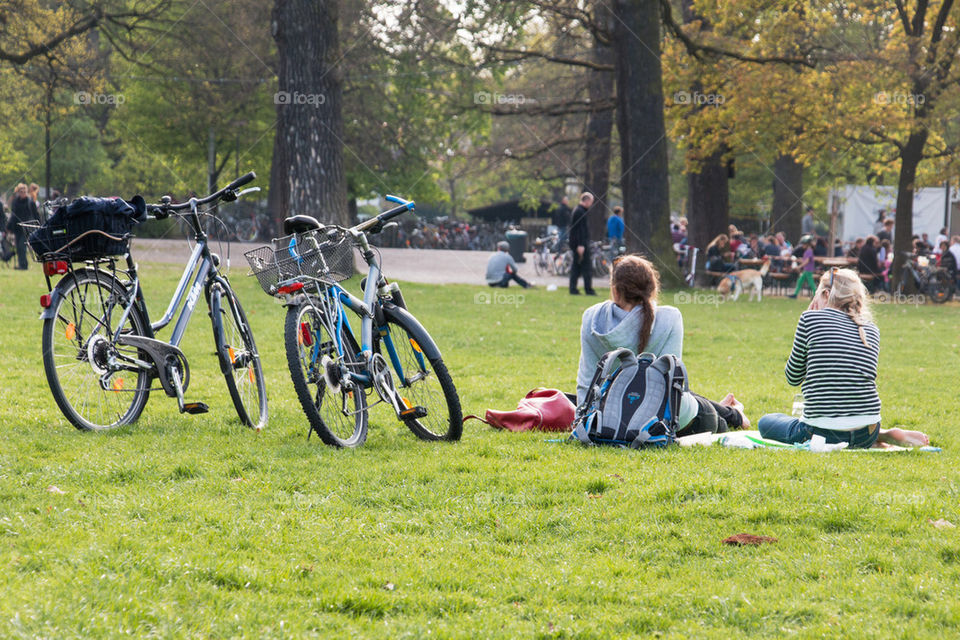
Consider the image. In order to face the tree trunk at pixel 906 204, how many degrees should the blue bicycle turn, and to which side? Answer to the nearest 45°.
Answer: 0° — it already faces it

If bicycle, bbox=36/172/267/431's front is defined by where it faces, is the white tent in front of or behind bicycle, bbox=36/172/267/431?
in front

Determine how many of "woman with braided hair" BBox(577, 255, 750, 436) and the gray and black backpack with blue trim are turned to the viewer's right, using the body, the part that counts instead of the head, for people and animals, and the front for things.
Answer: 0

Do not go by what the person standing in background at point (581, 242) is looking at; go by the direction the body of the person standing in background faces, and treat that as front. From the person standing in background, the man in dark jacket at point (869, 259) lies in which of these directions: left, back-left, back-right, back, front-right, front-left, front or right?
front-left

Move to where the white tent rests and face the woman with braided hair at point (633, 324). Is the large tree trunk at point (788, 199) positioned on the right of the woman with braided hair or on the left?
right

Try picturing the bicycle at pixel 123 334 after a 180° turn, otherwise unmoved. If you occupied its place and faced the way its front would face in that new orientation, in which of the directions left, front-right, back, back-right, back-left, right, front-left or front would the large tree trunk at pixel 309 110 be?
back-right

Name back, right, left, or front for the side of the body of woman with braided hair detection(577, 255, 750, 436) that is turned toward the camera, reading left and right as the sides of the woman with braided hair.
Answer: back
